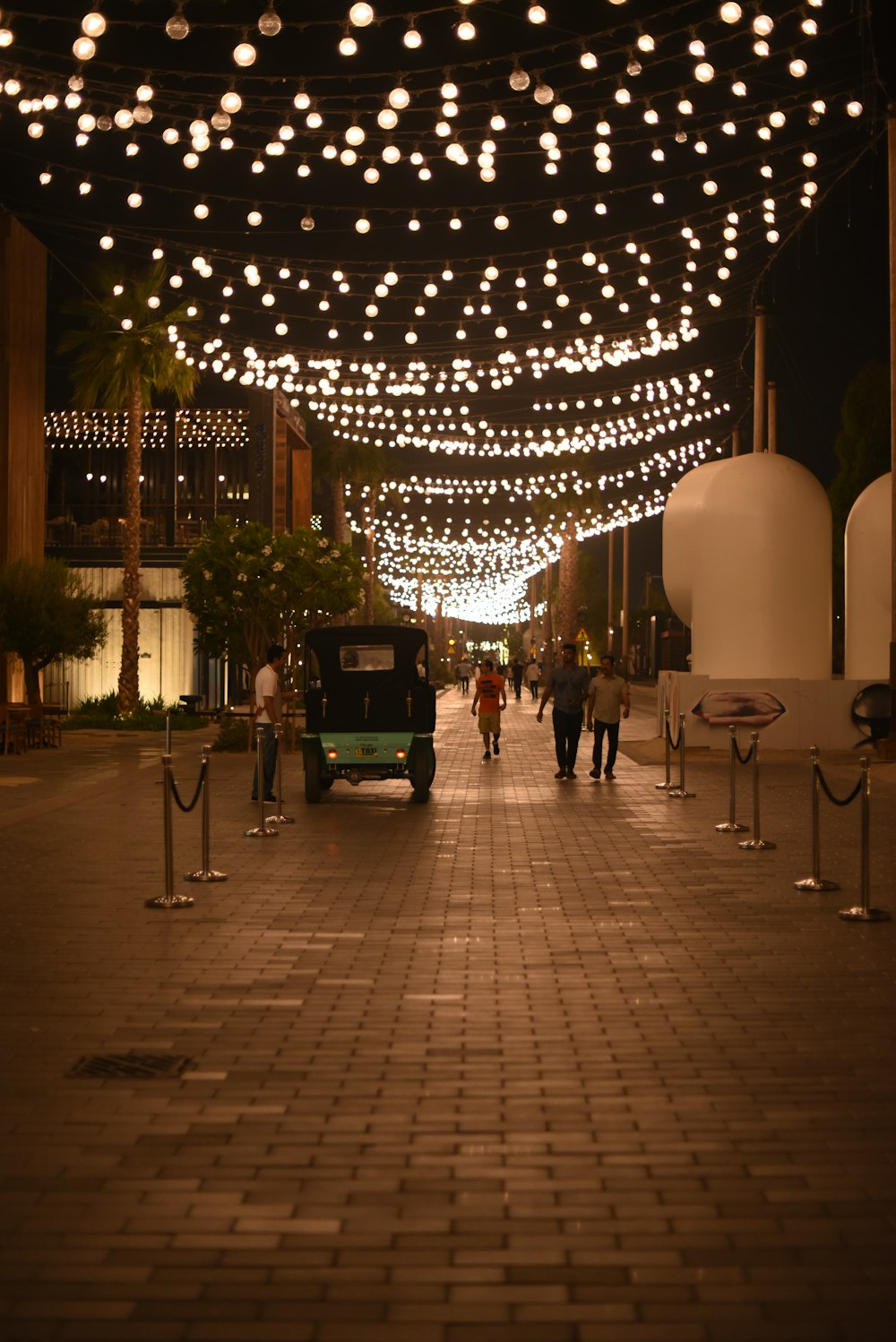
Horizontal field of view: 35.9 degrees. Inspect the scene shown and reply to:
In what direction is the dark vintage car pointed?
away from the camera

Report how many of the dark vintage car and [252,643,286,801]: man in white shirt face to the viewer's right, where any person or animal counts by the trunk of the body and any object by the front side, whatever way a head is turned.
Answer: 1

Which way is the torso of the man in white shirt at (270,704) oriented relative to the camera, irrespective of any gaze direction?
to the viewer's right

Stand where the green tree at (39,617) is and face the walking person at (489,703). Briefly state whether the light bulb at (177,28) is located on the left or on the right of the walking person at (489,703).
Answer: right

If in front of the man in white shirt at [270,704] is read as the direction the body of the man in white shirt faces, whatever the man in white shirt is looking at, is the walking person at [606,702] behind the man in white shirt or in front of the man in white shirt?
in front

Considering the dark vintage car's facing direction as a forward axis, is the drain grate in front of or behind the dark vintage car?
behind

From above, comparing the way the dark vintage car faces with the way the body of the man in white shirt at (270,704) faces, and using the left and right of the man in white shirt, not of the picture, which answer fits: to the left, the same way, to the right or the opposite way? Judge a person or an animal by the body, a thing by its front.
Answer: to the left

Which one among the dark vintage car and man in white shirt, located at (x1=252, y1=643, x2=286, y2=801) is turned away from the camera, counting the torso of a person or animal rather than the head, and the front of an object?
the dark vintage car

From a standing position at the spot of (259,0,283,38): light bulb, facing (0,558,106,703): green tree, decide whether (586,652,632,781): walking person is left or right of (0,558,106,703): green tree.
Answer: right
